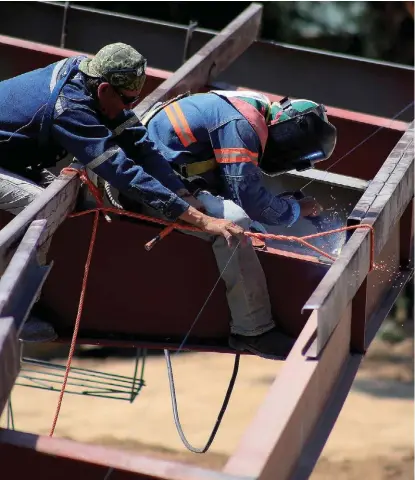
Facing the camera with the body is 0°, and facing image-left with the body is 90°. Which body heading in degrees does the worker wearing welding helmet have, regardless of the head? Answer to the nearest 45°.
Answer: approximately 270°

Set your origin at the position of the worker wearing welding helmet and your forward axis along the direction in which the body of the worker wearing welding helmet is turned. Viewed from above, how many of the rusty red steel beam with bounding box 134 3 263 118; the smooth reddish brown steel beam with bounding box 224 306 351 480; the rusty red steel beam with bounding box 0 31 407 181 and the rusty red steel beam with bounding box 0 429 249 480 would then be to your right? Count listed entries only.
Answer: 2

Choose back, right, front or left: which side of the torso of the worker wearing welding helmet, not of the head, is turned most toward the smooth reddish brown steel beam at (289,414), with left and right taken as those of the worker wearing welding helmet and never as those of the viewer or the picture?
right

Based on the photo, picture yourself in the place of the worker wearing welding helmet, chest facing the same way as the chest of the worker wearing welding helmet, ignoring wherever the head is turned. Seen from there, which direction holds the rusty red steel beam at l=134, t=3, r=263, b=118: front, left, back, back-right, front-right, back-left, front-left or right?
left

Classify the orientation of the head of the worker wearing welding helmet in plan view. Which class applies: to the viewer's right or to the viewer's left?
to the viewer's right

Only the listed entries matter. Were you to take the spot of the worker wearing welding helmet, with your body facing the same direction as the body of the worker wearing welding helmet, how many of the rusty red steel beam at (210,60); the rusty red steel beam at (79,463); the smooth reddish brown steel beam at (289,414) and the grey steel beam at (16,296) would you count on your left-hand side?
1

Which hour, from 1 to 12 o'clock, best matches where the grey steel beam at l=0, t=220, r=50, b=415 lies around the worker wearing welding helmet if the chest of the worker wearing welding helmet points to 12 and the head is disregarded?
The grey steel beam is roughly at 4 o'clock from the worker wearing welding helmet.

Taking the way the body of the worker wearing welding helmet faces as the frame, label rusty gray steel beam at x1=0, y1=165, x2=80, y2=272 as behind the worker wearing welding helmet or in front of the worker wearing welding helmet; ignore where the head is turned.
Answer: behind

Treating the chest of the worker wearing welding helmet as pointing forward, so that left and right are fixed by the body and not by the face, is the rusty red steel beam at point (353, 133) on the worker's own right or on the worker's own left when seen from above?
on the worker's own left

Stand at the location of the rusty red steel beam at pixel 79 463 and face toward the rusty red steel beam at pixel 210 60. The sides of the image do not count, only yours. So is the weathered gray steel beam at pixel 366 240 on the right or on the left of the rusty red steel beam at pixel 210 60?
right
